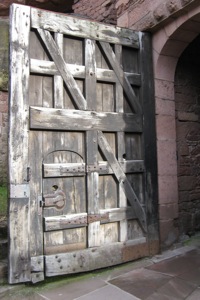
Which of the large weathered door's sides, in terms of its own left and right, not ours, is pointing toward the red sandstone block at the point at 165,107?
left

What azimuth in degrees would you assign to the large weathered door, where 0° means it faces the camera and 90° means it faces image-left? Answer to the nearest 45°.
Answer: approximately 315°
